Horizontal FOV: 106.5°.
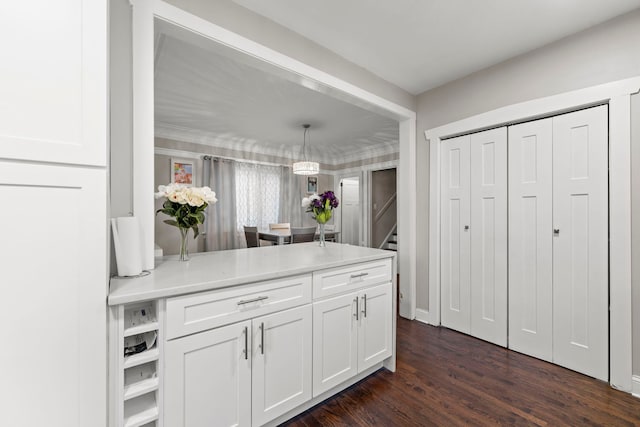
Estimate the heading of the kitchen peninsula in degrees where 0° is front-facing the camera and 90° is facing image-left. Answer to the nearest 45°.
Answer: approximately 315°

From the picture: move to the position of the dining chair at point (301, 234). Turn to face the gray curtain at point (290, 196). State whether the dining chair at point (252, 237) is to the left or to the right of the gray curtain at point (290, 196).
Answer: left

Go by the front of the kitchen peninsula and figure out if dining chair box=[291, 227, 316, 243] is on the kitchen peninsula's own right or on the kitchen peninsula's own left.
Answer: on the kitchen peninsula's own left
